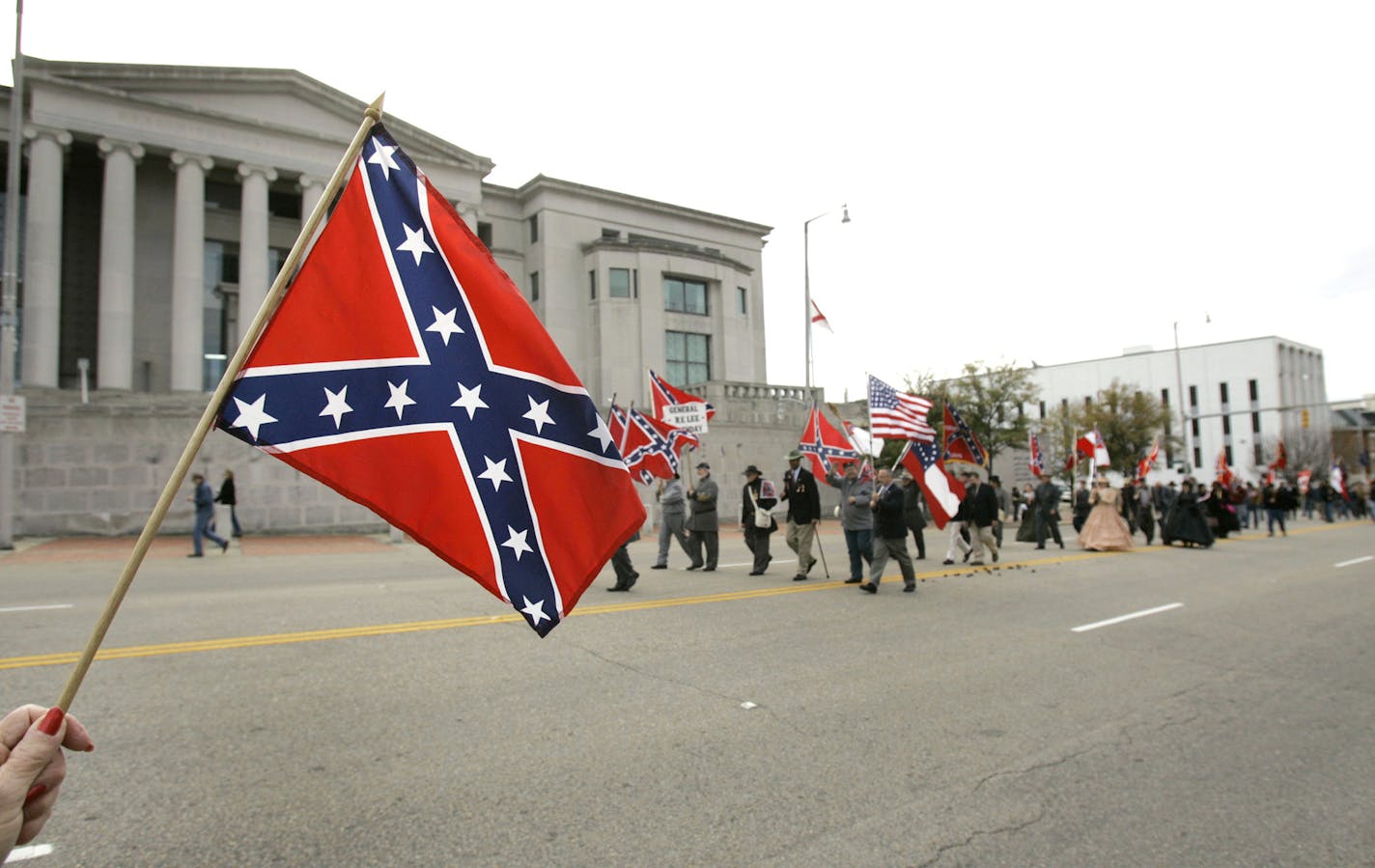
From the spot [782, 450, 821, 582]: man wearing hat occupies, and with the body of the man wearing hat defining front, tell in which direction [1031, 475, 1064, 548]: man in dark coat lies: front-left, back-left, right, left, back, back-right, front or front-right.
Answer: back

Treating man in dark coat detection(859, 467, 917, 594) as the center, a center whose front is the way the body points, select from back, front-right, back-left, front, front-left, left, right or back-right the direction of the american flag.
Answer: back-left

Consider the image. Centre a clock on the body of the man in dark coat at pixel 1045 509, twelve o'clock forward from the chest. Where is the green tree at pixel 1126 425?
The green tree is roughly at 5 o'clock from the man in dark coat.

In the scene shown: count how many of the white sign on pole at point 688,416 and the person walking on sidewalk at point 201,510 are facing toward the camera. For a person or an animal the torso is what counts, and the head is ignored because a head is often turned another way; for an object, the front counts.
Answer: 1

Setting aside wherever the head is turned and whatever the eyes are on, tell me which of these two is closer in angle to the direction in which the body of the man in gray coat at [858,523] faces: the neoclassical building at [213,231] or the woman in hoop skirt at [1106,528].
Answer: the neoclassical building

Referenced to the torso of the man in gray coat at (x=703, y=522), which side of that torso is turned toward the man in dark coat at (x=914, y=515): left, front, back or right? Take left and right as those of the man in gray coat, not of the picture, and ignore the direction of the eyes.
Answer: back

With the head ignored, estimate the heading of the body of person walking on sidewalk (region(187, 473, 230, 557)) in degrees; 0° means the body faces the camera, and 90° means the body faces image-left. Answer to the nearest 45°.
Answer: approximately 90°

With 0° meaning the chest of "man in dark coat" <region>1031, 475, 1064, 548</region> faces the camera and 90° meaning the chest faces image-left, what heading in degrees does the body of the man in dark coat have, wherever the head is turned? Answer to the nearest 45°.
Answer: approximately 45°

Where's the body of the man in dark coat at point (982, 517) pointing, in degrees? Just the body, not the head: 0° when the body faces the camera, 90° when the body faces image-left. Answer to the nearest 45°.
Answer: approximately 45°

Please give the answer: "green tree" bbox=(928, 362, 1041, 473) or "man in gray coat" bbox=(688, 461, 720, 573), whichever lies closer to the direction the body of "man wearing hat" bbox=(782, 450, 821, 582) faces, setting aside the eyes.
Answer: the man in gray coat

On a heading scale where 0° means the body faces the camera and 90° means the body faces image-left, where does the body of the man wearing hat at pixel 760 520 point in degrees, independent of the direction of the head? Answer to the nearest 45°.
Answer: approximately 45°
